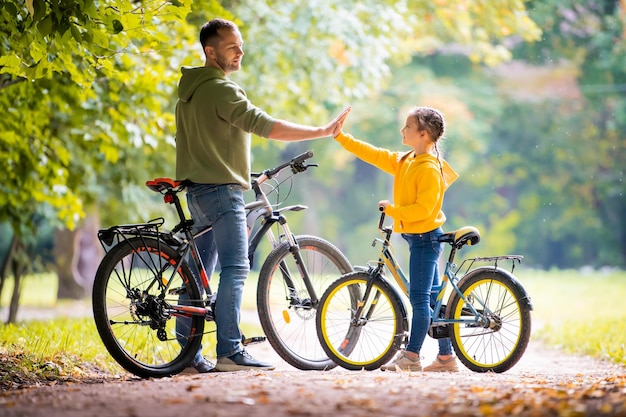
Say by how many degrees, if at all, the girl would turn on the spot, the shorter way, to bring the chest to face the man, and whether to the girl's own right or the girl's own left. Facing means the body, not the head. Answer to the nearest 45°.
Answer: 0° — they already face them

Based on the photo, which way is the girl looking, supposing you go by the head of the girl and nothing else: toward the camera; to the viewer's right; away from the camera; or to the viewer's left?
to the viewer's left

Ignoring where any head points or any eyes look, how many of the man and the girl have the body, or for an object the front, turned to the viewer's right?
1

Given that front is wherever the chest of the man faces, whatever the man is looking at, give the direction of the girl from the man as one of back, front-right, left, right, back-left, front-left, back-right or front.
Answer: front

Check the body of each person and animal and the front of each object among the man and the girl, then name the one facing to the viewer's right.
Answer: the man

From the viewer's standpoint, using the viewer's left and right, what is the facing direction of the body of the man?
facing to the right of the viewer

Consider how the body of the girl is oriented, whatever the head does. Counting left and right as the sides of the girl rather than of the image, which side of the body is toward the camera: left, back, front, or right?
left

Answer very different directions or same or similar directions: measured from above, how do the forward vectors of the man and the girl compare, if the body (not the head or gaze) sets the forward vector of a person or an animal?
very different directions
